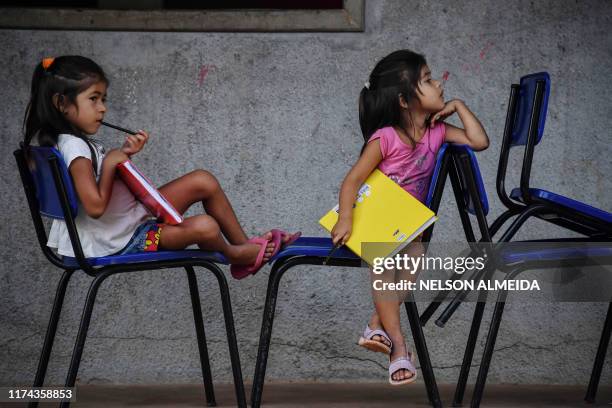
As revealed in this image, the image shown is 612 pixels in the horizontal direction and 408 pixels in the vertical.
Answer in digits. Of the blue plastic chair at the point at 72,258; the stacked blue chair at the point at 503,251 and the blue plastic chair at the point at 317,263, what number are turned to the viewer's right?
2

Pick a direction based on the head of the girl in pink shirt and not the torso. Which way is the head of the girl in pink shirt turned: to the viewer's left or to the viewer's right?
to the viewer's right

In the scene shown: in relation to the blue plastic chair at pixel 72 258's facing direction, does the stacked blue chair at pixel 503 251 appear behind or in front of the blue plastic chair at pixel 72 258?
in front

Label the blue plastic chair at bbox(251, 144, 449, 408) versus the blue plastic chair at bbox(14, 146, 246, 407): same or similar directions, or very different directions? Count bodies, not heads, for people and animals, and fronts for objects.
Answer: very different directions

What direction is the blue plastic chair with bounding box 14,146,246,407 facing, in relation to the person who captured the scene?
facing to the right of the viewer

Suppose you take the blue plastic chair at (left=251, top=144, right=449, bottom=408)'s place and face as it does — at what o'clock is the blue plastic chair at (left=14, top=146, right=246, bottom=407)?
the blue plastic chair at (left=14, top=146, right=246, bottom=407) is roughly at 12 o'clock from the blue plastic chair at (left=251, top=144, right=449, bottom=408).

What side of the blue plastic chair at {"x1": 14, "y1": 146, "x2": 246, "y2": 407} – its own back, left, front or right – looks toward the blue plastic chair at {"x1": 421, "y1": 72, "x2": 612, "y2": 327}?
front

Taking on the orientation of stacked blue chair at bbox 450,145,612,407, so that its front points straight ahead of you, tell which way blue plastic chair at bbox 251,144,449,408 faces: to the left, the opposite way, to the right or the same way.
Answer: the opposite way

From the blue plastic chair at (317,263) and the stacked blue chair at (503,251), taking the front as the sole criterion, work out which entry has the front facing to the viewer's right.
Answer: the stacked blue chair

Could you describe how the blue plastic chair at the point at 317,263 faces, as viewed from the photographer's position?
facing to the left of the viewer

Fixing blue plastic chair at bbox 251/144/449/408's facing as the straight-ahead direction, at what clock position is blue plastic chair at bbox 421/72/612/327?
blue plastic chair at bbox 421/72/612/327 is roughly at 6 o'clock from blue plastic chair at bbox 251/144/449/408.

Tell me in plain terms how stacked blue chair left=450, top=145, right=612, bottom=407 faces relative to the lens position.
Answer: facing to the right of the viewer
